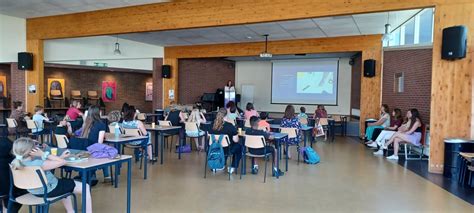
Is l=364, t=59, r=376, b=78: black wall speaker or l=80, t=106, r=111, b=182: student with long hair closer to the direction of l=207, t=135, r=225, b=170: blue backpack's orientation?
the student with long hair

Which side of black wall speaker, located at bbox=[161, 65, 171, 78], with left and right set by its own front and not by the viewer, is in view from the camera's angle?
front

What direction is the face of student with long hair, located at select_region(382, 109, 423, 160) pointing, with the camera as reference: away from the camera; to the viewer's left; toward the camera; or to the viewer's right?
to the viewer's left

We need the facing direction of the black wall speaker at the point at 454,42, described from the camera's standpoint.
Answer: facing the viewer and to the left of the viewer

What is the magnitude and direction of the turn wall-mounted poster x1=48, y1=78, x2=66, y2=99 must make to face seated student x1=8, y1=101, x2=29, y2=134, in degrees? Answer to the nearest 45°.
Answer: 0° — it already faces them

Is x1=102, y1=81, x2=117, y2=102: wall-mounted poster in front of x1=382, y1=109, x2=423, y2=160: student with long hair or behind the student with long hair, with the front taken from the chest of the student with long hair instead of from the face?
in front

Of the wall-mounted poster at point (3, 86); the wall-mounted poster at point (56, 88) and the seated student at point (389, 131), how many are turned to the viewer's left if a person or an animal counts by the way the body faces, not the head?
1

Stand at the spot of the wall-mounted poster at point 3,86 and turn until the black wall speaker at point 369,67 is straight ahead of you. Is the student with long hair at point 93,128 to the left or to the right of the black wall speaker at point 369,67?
right

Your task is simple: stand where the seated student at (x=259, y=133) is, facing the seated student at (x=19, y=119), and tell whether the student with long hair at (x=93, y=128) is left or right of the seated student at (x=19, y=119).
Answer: left

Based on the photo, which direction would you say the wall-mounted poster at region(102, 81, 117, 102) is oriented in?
toward the camera
